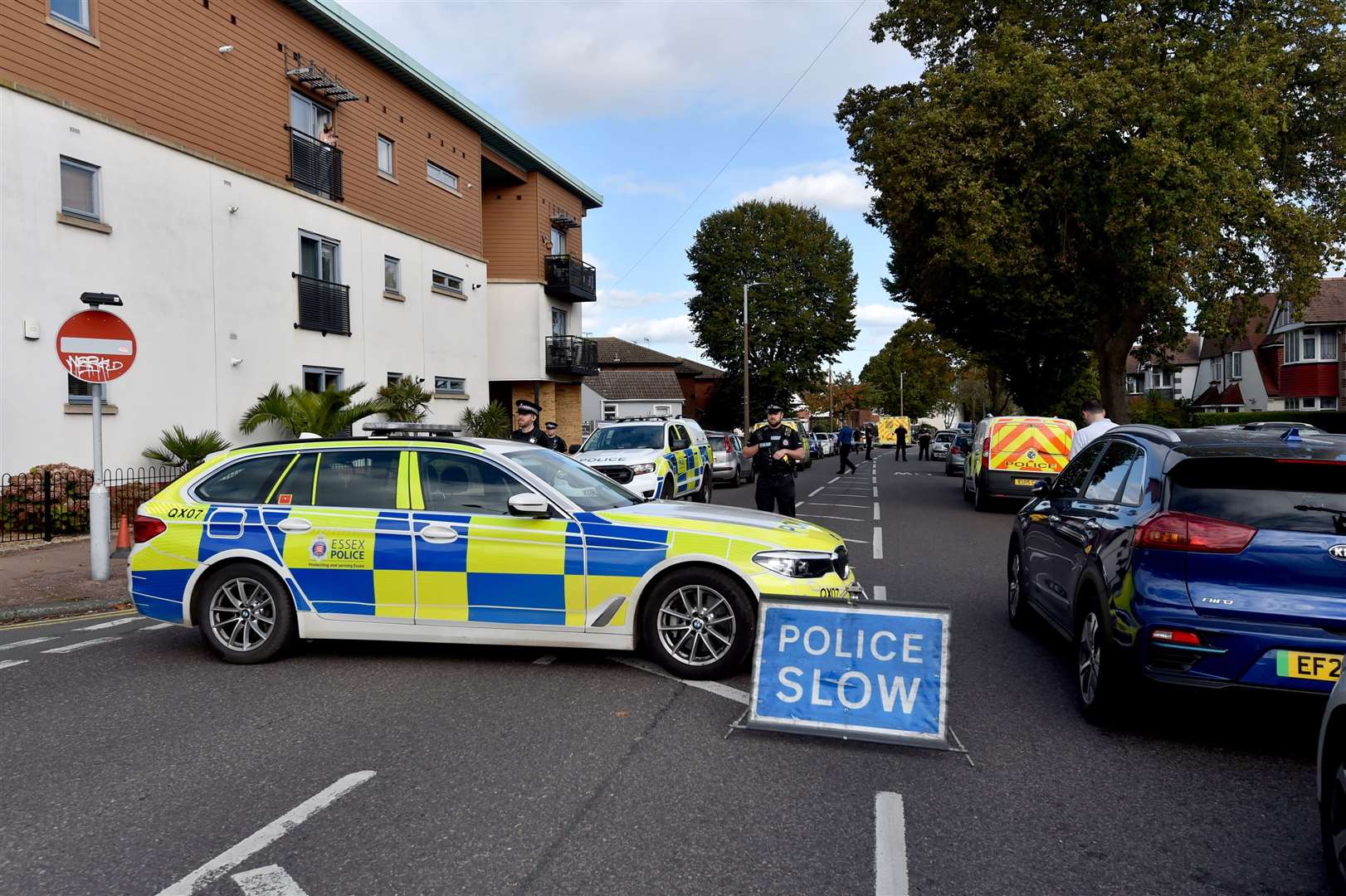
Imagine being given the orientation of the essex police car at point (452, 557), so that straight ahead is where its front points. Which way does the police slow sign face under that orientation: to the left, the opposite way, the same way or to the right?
to the right

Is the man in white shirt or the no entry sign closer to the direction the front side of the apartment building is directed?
the man in white shirt

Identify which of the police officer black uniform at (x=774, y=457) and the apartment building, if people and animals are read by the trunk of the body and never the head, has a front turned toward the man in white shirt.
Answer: the apartment building

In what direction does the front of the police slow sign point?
toward the camera

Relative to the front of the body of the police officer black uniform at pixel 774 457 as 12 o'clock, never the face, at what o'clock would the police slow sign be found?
The police slow sign is roughly at 12 o'clock from the police officer black uniform.

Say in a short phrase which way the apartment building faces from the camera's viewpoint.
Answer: facing the viewer and to the right of the viewer

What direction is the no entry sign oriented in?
toward the camera

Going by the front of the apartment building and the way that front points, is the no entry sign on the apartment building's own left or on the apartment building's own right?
on the apartment building's own right

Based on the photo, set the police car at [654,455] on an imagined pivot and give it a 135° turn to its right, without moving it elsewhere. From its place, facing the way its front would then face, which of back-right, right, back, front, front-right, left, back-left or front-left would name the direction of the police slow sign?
back

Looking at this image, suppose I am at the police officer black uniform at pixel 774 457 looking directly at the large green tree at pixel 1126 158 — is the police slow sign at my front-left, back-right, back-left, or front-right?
back-right

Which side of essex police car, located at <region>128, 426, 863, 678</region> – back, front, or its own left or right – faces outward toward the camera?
right

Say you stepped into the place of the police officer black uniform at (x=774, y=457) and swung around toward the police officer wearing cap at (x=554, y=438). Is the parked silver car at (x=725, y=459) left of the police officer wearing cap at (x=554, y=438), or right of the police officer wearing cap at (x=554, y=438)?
right

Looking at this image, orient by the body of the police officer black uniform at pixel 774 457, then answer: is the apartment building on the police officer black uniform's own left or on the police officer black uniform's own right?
on the police officer black uniform's own right

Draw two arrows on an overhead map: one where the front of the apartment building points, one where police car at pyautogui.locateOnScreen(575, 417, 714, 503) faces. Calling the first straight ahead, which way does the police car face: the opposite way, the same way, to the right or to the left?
to the right

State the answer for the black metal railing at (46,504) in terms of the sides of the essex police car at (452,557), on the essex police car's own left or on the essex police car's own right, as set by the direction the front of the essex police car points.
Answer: on the essex police car's own left

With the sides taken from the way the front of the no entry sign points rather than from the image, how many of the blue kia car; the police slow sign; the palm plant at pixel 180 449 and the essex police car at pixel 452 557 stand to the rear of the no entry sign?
1
